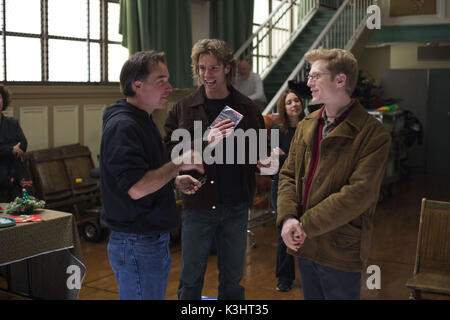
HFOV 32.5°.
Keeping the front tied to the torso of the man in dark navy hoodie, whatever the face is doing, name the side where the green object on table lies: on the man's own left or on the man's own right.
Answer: on the man's own left

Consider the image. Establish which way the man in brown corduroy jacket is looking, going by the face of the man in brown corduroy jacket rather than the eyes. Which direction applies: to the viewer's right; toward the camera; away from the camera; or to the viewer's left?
to the viewer's left

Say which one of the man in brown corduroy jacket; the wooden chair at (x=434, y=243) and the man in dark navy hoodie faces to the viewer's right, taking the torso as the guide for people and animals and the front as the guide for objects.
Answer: the man in dark navy hoodie

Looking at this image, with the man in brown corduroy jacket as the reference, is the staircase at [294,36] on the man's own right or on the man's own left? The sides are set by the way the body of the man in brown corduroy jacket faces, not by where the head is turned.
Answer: on the man's own right

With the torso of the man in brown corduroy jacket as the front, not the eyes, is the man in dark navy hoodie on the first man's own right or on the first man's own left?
on the first man's own right

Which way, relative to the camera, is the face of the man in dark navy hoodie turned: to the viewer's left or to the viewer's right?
to the viewer's right

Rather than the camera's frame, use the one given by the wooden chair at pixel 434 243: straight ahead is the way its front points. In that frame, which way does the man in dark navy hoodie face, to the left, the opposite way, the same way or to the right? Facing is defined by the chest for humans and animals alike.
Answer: the opposite way

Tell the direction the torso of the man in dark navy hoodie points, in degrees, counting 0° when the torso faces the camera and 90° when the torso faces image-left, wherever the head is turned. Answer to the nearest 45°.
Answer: approximately 270°

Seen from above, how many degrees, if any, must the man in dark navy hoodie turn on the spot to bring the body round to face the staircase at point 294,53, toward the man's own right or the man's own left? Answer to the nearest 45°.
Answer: approximately 90° to the man's own left

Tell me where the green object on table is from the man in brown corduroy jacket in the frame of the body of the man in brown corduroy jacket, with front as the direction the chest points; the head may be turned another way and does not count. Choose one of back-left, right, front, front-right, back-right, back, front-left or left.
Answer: right

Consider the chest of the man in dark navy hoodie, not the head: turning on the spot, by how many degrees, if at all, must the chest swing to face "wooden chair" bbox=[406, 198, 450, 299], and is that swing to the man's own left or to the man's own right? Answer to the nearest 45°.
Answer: approximately 45° to the man's own left
